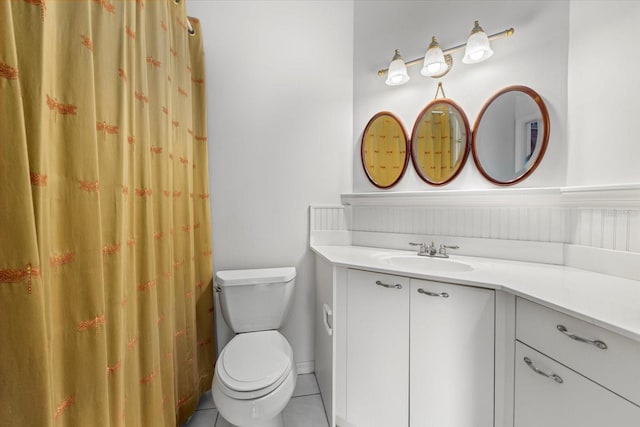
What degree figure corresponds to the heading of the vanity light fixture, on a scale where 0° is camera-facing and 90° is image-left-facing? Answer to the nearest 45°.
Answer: approximately 45°

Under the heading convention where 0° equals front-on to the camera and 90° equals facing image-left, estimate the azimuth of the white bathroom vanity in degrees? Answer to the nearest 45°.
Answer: approximately 45°
